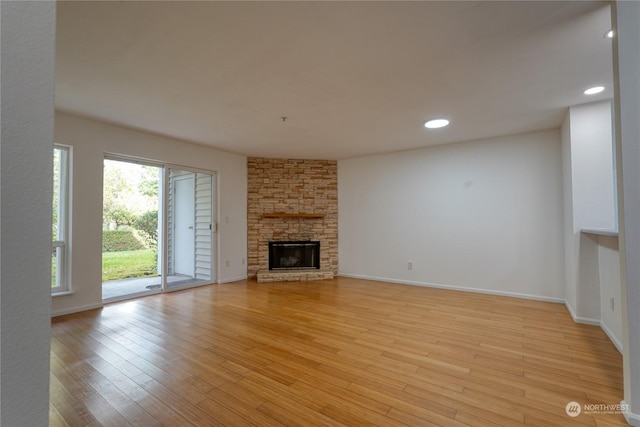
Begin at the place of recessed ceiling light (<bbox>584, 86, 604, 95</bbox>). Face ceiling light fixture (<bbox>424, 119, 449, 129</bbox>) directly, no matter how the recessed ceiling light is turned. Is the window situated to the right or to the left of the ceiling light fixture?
left

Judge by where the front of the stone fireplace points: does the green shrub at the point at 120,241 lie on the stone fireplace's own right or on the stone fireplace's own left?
on the stone fireplace's own right

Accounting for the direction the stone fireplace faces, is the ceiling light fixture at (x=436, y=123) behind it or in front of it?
in front

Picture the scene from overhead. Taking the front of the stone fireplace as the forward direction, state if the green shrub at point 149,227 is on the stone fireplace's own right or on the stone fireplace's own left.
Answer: on the stone fireplace's own right

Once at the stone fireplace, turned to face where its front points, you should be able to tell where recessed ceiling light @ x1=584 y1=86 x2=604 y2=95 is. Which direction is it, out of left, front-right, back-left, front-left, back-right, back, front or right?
front-left

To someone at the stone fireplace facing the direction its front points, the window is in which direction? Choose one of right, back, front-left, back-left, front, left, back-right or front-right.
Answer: front-right

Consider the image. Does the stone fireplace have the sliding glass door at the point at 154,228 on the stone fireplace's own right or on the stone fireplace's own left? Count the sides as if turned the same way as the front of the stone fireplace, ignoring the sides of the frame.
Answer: on the stone fireplace's own right

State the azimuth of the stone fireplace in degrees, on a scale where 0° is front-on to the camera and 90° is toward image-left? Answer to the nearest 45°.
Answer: approximately 0°

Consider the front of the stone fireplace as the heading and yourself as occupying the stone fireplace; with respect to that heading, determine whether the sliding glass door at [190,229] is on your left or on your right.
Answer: on your right
